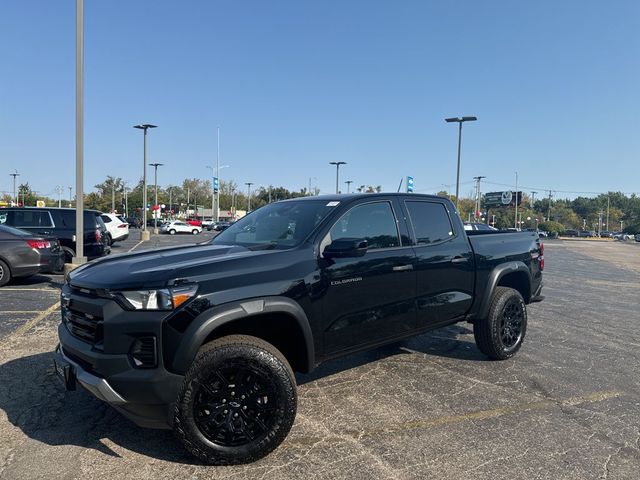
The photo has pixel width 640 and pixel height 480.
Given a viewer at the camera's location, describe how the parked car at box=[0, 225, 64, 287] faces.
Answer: facing away from the viewer and to the left of the viewer

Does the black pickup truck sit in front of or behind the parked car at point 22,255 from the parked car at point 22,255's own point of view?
behind

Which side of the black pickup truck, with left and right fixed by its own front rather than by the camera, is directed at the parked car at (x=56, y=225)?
right

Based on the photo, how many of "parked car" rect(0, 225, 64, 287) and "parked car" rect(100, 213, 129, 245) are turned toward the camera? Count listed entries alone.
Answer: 0

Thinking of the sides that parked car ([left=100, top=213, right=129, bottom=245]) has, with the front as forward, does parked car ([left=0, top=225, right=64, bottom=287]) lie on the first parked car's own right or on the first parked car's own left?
on the first parked car's own left

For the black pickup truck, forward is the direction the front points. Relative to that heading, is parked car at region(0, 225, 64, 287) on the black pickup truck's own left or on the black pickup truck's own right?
on the black pickup truck's own right

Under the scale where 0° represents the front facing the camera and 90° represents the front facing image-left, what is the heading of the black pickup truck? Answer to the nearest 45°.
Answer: approximately 45°

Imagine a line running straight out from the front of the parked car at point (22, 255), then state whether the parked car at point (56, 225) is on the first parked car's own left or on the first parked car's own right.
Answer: on the first parked car's own right

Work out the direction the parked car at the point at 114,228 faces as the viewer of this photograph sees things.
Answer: facing away from the viewer and to the left of the viewer

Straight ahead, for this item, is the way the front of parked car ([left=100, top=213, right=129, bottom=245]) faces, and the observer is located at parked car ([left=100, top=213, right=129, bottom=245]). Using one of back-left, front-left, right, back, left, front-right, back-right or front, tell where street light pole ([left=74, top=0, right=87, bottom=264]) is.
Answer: back-left

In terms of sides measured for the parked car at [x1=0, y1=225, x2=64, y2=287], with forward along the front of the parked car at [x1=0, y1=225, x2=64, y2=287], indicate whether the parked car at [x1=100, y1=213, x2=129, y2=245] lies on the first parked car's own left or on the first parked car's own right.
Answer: on the first parked car's own right

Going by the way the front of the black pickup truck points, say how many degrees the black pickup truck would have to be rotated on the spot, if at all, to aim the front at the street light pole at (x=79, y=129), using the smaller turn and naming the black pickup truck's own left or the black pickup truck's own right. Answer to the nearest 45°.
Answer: approximately 90° to the black pickup truck's own right

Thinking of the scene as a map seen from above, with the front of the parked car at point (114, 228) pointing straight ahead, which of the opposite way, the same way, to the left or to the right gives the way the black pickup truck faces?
to the left
